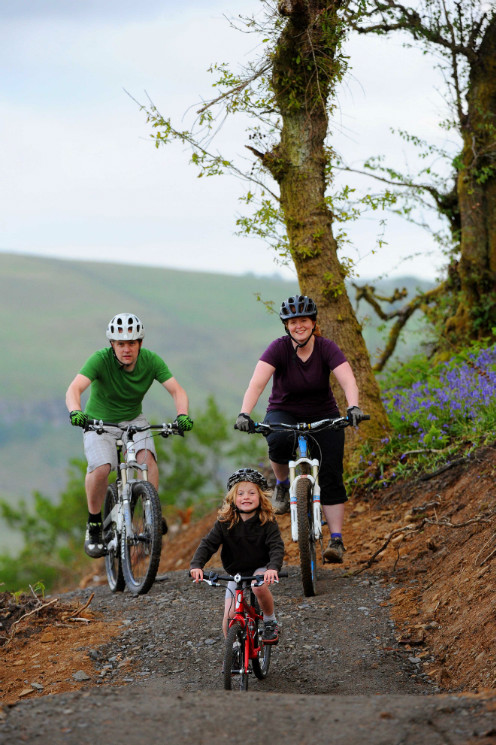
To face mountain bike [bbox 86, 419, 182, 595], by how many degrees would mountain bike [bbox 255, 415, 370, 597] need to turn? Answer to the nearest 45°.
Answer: approximately 135° to its right

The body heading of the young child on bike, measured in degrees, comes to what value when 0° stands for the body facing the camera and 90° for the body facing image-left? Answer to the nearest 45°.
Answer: approximately 0°

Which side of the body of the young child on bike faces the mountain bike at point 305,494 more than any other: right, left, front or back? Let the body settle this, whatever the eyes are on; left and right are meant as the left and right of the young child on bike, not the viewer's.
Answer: back

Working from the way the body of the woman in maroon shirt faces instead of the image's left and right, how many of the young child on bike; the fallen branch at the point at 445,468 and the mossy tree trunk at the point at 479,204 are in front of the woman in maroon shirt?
1

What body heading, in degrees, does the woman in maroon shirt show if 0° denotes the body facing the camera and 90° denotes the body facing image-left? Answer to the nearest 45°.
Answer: approximately 0°

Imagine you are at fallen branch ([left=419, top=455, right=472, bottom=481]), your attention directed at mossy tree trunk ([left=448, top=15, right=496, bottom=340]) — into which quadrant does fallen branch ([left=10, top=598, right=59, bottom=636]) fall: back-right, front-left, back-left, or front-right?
back-left

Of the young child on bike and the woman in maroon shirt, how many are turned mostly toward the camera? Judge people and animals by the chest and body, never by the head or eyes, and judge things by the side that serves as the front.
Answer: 2

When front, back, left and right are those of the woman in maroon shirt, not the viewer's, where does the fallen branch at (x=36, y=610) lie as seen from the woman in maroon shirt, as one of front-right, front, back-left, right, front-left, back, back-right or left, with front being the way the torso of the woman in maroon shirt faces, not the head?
right

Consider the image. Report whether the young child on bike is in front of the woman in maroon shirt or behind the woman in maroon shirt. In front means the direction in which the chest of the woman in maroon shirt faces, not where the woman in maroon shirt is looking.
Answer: in front
